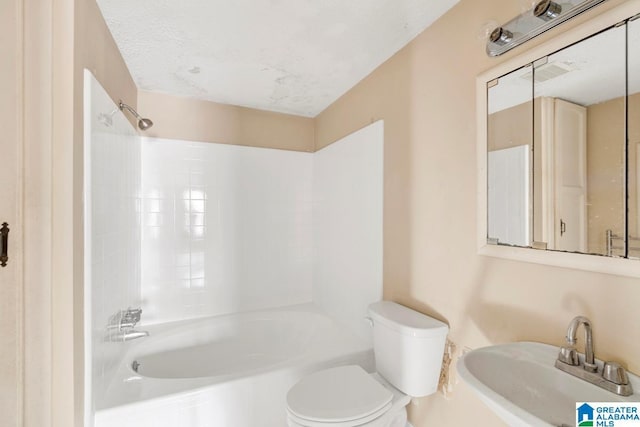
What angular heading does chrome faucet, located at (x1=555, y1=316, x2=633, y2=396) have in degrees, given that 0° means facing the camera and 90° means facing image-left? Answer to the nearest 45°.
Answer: approximately 45°

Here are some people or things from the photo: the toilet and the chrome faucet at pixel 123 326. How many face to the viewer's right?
1

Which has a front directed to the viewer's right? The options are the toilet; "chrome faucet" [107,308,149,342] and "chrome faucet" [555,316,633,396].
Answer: "chrome faucet" [107,308,149,342]

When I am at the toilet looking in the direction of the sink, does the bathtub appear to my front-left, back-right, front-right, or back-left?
back-right

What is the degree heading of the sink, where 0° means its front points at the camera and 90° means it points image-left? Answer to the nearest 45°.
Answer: approximately 45°

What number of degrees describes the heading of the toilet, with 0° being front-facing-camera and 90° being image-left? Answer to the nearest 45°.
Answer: approximately 45°

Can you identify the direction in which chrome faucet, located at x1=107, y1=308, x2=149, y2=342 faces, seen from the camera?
facing to the right of the viewer

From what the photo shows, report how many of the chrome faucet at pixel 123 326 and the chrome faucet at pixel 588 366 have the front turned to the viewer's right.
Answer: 1
